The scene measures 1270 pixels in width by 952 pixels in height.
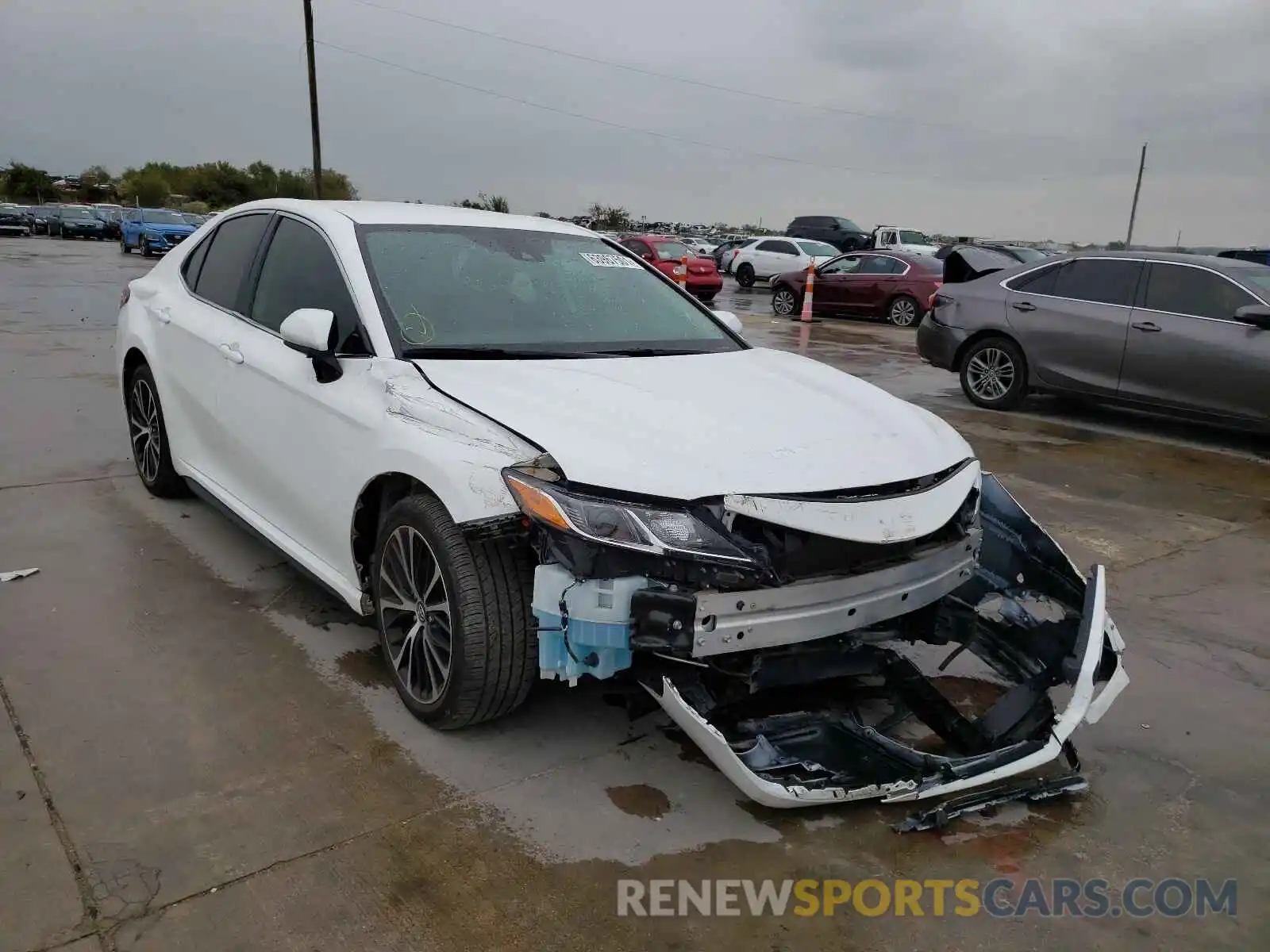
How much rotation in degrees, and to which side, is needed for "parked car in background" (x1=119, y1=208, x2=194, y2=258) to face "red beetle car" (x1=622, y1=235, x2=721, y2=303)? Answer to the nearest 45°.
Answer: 0° — it already faces it

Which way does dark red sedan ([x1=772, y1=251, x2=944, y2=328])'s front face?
to the viewer's left

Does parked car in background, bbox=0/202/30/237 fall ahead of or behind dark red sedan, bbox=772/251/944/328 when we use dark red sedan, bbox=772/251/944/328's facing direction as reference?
ahead

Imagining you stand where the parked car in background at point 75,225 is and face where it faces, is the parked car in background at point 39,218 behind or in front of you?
behind

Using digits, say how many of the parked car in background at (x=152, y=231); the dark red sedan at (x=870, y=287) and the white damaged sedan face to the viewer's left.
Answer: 1

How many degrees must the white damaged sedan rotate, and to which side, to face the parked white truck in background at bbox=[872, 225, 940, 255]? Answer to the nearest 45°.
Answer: approximately 135° to its left

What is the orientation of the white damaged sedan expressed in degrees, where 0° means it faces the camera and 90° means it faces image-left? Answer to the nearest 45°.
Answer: approximately 315°

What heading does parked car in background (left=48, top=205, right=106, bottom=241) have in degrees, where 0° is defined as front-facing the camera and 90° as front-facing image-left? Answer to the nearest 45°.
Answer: approximately 315°

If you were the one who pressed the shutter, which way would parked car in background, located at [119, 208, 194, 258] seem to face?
facing the viewer and to the right of the viewer

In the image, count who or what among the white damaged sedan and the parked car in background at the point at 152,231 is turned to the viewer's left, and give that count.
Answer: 0

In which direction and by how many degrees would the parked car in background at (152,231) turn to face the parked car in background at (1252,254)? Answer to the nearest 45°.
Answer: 0° — it already faces it

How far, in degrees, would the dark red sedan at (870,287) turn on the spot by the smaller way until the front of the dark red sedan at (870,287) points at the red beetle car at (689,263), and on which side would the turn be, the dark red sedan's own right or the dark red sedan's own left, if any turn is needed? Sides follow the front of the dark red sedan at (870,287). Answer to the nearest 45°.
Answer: approximately 45° to the dark red sedan's own right

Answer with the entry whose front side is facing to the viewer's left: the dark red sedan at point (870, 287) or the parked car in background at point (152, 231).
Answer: the dark red sedan

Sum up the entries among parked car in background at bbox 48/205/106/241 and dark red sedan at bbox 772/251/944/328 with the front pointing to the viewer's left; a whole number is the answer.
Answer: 1
